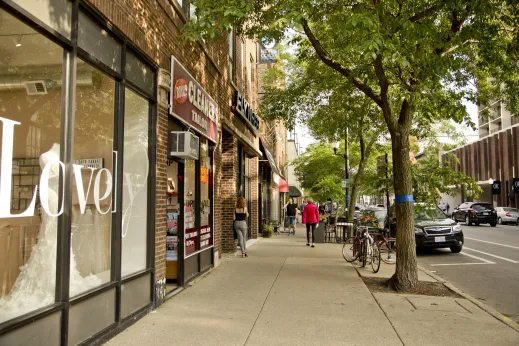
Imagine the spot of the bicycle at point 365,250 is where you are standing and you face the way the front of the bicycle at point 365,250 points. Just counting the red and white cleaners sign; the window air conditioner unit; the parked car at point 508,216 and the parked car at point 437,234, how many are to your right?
2

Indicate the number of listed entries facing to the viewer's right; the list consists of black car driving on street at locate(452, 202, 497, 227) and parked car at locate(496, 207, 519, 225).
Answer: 0

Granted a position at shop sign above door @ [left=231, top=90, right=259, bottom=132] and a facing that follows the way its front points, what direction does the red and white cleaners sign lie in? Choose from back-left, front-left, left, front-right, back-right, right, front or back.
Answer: right

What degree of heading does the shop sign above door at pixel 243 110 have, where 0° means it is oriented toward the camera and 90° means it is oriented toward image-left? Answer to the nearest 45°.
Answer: approximately 270°

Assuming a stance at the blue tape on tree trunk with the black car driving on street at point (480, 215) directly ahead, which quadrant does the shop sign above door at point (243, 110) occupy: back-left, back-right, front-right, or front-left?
front-left

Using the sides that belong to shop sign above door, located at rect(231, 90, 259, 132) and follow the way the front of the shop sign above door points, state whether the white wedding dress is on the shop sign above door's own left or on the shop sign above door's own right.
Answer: on the shop sign above door's own right

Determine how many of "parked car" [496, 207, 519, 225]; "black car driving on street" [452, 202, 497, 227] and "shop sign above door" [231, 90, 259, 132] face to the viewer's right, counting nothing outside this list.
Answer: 1
